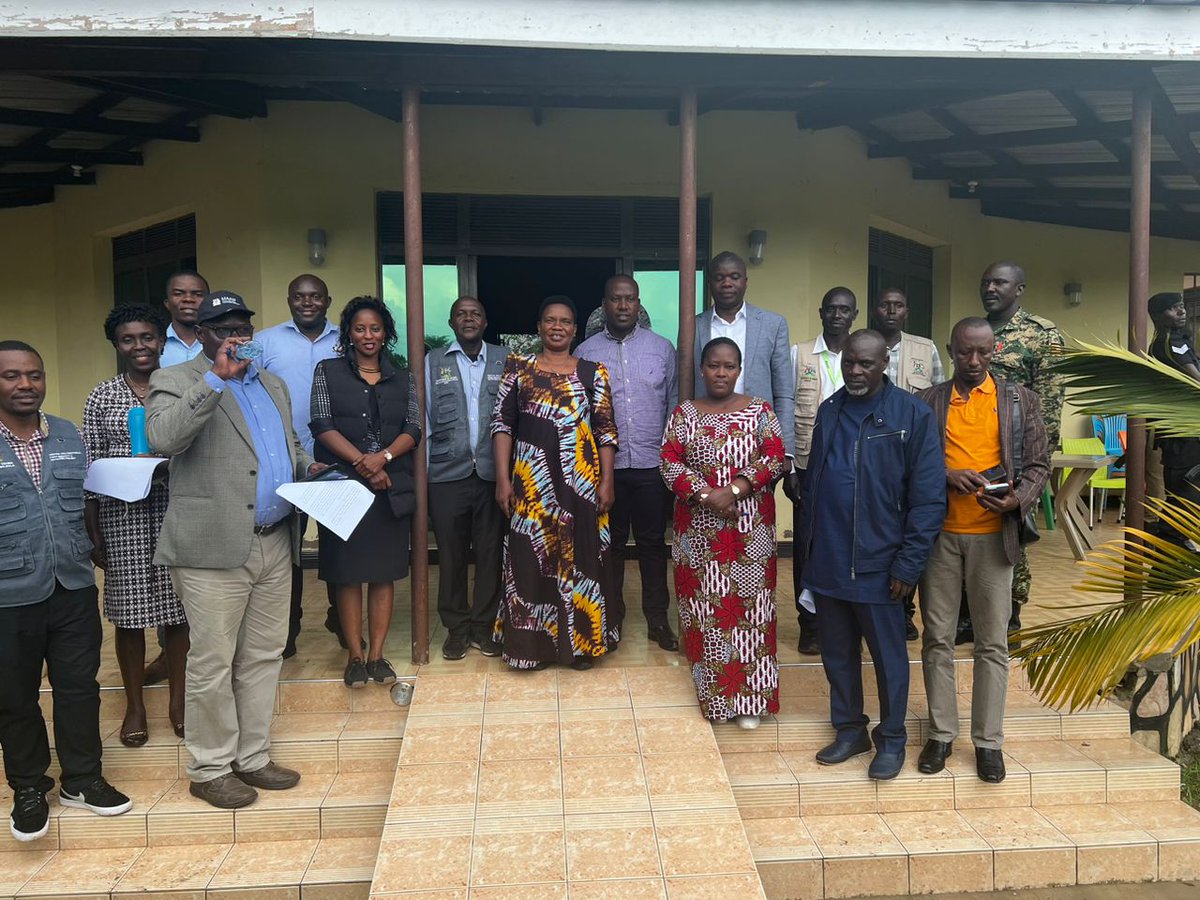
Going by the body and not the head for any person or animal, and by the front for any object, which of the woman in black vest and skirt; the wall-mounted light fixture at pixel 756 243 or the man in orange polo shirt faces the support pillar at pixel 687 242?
the wall-mounted light fixture

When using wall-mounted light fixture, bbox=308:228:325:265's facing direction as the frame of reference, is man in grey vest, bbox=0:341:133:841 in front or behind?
in front

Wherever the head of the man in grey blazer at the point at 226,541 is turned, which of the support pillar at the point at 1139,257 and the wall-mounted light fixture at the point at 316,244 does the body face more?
the support pillar

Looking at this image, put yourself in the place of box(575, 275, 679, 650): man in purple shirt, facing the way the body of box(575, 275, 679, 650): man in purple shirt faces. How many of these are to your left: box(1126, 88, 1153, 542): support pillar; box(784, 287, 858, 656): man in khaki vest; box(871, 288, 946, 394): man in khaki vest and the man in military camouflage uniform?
4

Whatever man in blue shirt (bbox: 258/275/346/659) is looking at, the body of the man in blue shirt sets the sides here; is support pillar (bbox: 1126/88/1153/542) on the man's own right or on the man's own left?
on the man's own left

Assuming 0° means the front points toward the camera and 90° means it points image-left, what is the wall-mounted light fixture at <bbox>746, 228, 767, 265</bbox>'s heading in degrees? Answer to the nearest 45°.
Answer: approximately 0°
